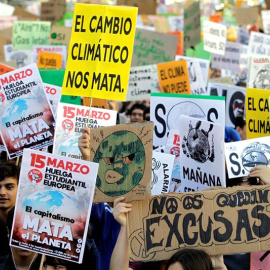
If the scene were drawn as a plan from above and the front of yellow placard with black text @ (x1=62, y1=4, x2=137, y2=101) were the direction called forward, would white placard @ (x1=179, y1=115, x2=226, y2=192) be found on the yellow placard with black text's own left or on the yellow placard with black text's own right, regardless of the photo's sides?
on the yellow placard with black text's own left

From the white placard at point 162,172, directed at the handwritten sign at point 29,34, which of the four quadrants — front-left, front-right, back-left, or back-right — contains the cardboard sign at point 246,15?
front-right

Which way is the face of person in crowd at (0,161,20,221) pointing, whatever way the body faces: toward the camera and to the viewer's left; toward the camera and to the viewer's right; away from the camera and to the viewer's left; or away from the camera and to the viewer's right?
toward the camera and to the viewer's left

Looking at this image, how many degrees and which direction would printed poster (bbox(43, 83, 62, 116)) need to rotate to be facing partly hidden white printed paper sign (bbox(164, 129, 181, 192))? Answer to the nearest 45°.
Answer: approximately 45° to its left

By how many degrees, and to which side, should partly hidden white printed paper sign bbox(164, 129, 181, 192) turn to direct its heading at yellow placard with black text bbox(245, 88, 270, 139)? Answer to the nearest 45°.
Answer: approximately 135° to its left

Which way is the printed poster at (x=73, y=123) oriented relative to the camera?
toward the camera

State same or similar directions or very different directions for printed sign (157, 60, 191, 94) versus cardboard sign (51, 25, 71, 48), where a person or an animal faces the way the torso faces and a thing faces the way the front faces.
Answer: same or similar directions

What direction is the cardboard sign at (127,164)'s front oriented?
toward the camera

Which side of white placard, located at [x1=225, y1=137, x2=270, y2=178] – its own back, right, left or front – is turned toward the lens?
front

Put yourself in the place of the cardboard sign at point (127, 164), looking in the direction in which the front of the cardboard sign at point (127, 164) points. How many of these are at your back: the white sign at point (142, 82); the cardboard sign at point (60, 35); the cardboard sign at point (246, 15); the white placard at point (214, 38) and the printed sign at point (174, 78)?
5

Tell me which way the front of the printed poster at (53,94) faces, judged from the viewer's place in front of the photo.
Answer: facing the viewer

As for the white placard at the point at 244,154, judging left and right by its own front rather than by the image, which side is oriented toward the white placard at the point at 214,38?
back

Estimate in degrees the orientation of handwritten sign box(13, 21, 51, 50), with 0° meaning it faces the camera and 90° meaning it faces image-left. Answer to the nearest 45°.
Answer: approximately 0°

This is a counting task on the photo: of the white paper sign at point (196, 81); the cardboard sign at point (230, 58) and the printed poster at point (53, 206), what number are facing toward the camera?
3
